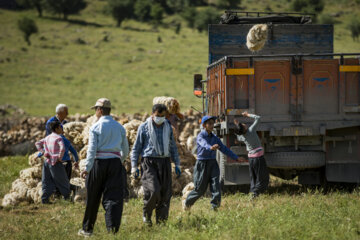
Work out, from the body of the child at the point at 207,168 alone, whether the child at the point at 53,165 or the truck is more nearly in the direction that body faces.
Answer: the truck

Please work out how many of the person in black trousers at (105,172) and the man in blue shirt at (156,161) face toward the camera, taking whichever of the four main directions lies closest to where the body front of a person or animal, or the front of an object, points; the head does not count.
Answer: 1

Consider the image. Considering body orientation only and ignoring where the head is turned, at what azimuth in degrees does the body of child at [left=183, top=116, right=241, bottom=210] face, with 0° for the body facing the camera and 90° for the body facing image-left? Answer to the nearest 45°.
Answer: approximately 315°

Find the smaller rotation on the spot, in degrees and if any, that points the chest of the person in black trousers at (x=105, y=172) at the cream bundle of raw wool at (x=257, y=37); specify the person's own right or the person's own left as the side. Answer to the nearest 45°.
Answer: approximately 90° to the person's own right

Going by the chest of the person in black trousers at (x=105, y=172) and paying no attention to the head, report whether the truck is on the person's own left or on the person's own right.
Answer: on the person's own right

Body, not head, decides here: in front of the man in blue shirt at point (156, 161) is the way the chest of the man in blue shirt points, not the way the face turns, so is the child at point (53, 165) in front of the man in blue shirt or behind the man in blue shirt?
behind

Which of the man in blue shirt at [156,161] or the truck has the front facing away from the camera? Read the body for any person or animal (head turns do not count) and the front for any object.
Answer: the truck

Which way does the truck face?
away from the camera

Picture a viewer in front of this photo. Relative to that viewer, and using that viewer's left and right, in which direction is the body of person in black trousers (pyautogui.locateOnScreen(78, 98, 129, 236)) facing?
facing away from the viewer and to the left of the viewer
